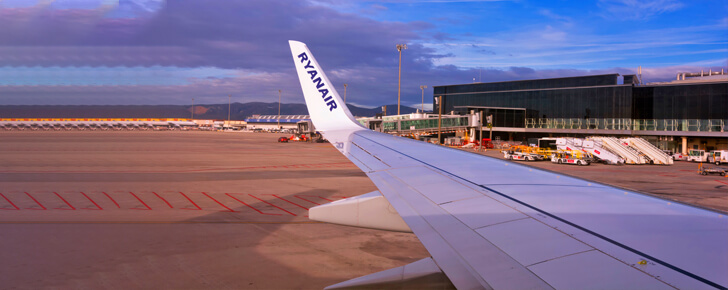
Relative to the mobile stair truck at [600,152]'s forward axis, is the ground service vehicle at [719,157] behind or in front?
behind

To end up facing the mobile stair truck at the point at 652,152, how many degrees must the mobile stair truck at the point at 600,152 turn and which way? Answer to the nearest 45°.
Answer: approximately 135° to its right

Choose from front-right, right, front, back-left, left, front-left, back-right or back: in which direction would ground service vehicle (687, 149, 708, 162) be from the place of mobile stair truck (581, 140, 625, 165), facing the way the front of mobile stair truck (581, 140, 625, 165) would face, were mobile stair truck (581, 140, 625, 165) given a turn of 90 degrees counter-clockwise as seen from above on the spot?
back-left

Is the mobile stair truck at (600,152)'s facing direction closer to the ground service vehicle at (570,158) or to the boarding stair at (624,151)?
the ground service vehicle

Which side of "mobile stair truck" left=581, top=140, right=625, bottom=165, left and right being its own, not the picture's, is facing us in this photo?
left

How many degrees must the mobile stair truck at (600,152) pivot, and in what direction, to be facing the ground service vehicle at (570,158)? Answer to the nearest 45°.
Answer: approximately 45° to its left

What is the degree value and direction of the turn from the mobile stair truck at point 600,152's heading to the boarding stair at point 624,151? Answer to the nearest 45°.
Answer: approximately 135° to its right
